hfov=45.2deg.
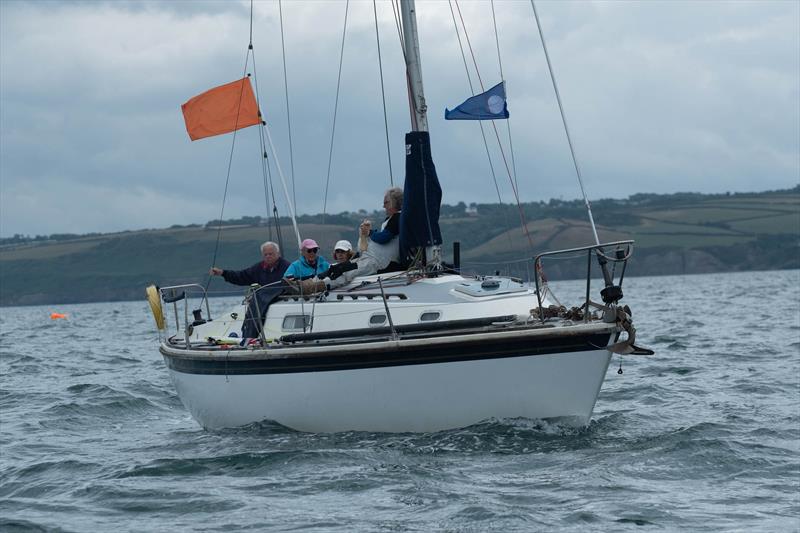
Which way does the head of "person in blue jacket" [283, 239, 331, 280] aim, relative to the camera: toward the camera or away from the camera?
toward the camera

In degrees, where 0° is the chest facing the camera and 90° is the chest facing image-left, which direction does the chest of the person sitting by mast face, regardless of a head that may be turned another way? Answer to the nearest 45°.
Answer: approximately 90°

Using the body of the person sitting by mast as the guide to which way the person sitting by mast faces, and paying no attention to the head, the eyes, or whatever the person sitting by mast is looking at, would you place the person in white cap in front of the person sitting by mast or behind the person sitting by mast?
in front

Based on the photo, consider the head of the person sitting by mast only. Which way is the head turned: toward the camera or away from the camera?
toward the camera

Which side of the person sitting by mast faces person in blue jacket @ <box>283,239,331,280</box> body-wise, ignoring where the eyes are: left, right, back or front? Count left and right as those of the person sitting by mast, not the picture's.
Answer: front
